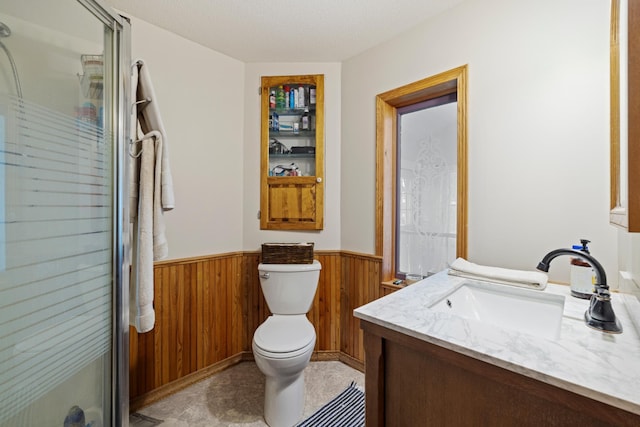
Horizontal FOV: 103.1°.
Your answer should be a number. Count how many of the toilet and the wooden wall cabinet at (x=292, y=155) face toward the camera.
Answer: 2

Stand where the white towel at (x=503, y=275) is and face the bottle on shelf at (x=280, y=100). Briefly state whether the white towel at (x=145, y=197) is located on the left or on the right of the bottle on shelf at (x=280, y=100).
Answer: left

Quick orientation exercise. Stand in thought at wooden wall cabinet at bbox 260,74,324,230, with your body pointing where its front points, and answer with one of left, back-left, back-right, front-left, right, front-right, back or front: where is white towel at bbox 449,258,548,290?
front-left

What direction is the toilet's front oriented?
toward the camera

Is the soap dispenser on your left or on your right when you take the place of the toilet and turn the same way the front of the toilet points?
on your left

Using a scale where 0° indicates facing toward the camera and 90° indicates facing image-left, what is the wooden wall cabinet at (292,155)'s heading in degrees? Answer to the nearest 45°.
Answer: approximately 0°

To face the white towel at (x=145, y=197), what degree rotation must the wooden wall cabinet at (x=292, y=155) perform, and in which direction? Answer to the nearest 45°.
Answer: approximately 45° to its right
